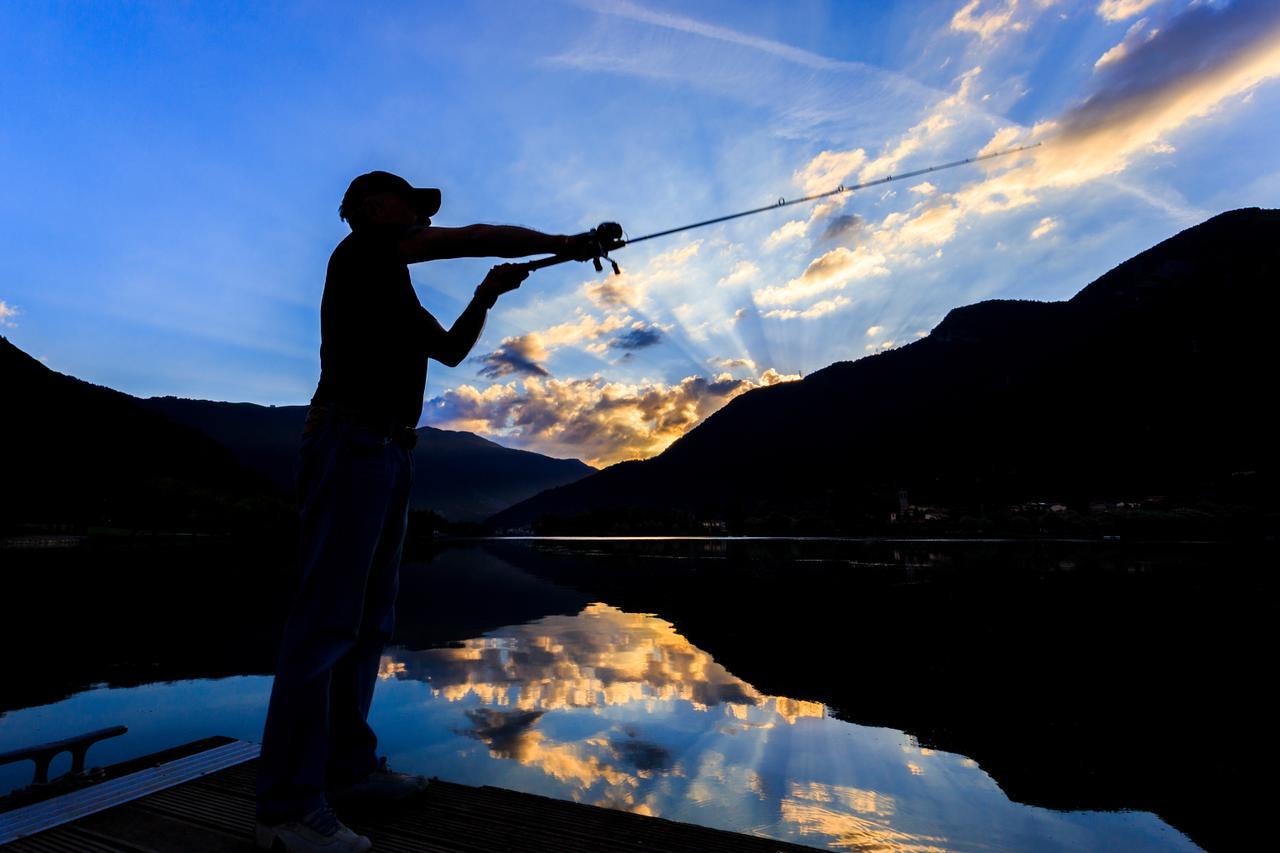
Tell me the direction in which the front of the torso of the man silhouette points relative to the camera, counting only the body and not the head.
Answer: to the viewer's right
